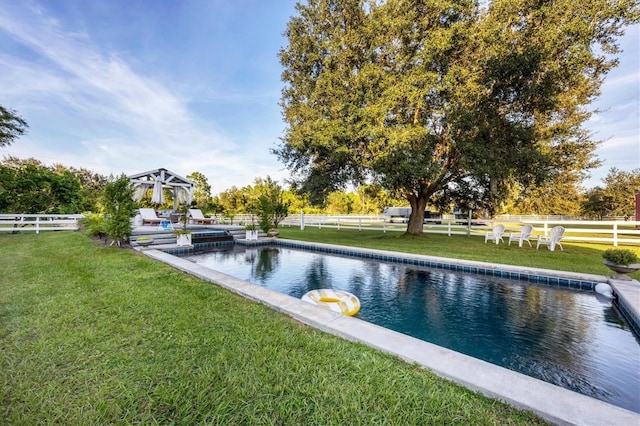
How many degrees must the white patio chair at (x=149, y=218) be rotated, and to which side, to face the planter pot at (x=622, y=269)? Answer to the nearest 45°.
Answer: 0° — it already faces it

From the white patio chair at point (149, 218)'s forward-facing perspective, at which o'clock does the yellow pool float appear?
The yellow pool float is roughly at 1 o'clock from the white patio chair.

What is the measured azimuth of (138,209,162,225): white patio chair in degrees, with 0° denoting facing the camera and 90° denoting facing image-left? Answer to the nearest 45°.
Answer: approximately 315°

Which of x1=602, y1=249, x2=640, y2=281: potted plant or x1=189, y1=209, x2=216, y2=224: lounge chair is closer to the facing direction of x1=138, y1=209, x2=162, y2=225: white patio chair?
the potted plant

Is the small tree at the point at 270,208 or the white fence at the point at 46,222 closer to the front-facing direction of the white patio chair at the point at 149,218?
the small tree

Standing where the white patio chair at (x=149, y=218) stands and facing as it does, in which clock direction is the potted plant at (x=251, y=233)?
The potted plant is roughly at 12 o'clock from the white patio chair.

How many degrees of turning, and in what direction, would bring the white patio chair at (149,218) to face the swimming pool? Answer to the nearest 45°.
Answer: approximately 45° to its right

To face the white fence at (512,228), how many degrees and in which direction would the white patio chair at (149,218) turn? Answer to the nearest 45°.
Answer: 0° — it already faces it

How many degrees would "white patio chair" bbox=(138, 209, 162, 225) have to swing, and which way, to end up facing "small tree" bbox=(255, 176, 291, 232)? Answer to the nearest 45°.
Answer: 0° — it already faces it

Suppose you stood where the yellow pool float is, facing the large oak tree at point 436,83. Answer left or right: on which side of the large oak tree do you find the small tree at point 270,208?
left
